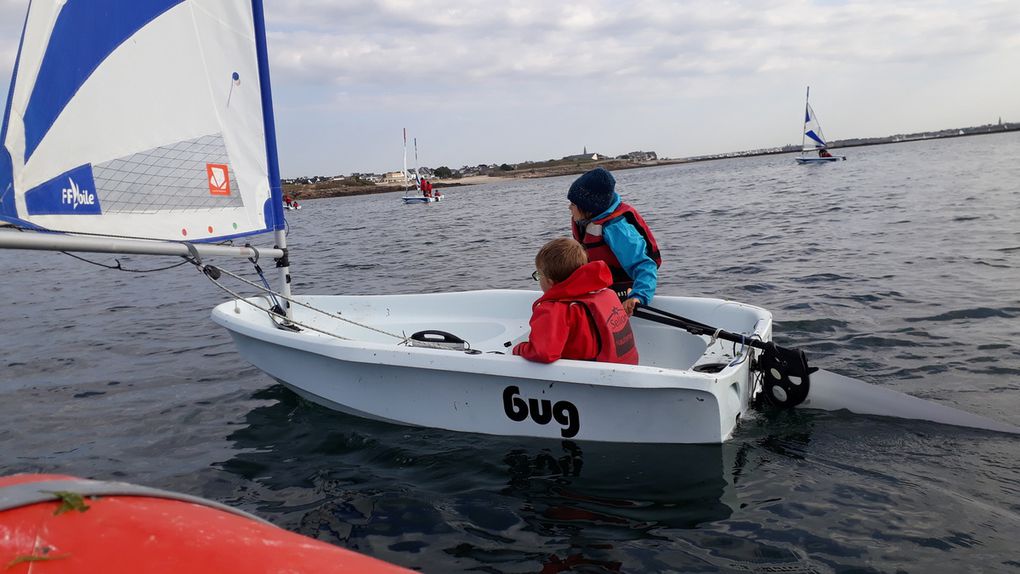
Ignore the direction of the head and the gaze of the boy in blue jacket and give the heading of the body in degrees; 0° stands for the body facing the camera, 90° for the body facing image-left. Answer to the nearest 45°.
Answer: approximately 90°

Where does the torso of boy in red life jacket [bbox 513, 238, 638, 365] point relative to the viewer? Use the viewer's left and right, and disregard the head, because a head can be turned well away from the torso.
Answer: facing away from the viewer and to the left of the viewer

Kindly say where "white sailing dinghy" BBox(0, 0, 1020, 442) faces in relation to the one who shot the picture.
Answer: facing away from the viewer and to the left of the viewer

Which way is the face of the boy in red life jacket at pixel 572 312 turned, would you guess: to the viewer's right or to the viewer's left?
to the viewer's left

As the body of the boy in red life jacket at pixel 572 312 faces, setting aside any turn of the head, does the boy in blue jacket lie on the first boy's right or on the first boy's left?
on the first boy's right
